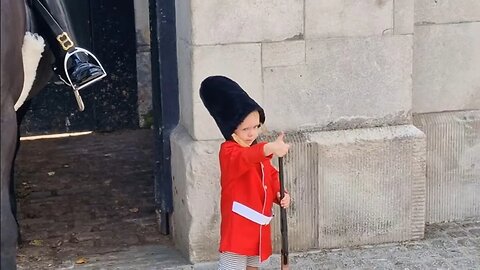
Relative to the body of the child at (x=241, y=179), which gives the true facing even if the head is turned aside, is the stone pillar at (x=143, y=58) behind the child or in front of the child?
behind

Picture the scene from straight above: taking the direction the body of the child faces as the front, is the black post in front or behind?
behind
